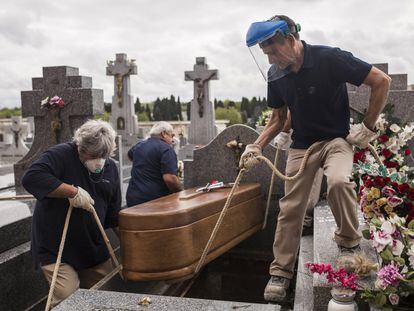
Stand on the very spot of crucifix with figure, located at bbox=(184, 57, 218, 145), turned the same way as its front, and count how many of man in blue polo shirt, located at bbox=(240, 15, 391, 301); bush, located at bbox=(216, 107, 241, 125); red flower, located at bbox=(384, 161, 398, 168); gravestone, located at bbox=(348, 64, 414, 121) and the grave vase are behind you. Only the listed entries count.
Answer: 1

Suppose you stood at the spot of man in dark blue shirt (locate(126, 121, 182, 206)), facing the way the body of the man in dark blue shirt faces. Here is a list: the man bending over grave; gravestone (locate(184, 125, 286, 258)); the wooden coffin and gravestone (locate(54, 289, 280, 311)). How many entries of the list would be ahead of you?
1

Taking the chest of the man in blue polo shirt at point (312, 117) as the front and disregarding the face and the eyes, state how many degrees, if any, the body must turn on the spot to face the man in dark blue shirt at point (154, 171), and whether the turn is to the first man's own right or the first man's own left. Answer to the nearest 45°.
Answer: approximately 90° to the first man's own right

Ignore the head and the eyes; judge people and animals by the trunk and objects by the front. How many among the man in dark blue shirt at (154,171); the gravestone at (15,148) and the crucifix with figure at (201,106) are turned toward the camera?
2

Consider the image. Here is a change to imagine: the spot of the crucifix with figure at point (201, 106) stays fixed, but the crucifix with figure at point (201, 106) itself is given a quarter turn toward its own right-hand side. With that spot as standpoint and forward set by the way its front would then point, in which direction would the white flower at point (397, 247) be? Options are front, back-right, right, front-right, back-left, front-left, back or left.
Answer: left

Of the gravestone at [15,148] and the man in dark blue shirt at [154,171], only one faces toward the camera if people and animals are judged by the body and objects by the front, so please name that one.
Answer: the gravestone

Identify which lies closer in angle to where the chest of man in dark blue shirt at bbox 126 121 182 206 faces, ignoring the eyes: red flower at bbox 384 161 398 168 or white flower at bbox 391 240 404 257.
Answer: the red flower

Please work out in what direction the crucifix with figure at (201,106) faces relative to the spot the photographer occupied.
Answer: facing the viewer

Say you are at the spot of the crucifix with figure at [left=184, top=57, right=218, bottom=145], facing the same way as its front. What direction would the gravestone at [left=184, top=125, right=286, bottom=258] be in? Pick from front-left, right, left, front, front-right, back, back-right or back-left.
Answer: front

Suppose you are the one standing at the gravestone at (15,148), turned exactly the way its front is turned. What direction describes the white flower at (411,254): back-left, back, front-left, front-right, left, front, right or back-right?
front

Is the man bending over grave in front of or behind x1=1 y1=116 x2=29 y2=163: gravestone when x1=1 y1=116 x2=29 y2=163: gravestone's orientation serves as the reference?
in front

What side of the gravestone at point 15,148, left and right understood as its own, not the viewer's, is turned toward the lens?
front

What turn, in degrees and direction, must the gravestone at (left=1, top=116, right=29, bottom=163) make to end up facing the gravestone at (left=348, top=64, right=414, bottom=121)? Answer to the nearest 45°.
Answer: approximately 45° to its left

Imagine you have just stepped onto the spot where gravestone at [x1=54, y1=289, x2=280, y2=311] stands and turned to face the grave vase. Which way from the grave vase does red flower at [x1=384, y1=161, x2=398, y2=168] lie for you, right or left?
left

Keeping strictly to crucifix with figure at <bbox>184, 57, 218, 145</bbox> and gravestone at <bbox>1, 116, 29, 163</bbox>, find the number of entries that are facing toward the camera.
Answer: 2

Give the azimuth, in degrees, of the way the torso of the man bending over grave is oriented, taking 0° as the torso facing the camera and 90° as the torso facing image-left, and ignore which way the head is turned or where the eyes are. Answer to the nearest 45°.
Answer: approximately 315°

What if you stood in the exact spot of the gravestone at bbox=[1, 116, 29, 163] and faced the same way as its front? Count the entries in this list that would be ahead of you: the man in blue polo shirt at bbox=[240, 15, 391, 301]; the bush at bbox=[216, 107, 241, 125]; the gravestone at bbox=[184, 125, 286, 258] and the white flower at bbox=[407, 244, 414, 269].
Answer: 3

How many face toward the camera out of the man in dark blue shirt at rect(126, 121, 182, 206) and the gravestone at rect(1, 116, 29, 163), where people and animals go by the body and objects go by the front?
1
